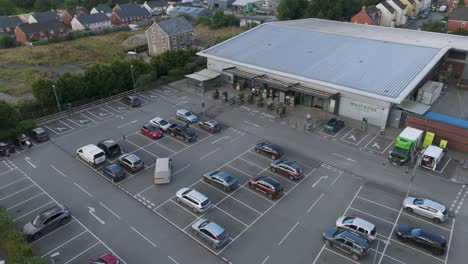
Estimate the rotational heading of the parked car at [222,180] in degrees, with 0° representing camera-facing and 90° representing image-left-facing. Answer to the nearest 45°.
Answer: approximately 135°

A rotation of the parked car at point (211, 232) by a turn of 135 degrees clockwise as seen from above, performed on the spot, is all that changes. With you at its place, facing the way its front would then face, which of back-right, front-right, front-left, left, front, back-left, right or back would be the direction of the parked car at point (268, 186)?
front-left

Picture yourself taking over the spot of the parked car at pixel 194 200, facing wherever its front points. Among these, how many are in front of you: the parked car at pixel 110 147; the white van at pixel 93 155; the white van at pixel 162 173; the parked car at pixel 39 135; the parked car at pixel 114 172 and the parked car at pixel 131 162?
6

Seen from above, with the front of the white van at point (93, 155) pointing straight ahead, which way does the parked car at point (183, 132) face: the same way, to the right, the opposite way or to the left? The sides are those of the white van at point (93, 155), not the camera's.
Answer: the opposite way

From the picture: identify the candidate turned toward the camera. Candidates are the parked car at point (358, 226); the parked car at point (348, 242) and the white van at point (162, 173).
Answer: the white van

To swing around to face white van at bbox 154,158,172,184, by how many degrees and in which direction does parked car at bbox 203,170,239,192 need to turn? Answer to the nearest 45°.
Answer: approximately 45° to its left

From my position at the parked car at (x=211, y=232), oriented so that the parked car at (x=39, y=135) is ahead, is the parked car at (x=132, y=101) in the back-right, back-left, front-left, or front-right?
front-right

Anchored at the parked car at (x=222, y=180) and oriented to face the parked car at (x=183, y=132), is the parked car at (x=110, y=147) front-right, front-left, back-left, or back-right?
front-left

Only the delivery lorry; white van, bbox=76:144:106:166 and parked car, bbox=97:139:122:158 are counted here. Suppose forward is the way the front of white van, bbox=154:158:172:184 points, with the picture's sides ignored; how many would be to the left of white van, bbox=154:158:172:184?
2

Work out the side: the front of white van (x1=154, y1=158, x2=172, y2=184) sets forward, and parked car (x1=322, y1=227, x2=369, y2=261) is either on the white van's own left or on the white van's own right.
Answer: on the white van's own right

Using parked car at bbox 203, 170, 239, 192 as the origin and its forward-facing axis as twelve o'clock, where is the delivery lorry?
The delivery lorry is roughly at 4 o'clock from the parked car.
